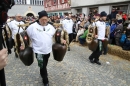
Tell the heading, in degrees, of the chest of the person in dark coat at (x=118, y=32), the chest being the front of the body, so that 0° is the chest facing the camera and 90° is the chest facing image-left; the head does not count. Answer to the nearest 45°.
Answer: approximately 90°
